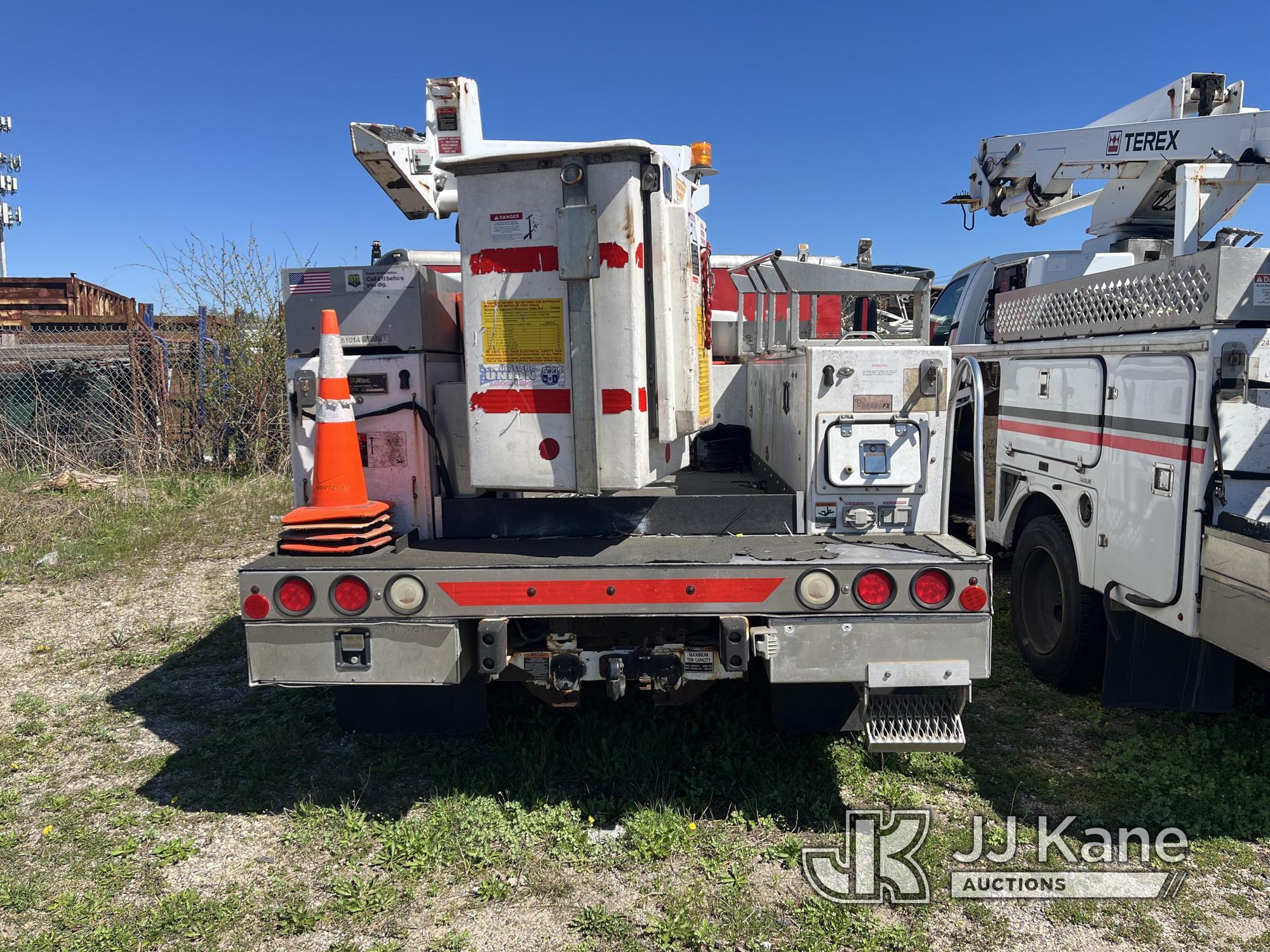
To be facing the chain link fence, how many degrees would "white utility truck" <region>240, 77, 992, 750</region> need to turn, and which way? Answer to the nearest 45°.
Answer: approximately 45° to its left

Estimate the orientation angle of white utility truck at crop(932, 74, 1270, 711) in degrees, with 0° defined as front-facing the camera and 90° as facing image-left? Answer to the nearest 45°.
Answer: approximately 135°

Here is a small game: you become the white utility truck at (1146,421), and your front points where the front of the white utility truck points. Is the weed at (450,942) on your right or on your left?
on your left

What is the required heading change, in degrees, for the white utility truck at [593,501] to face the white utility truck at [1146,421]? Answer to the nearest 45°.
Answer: approximately 90° to its right

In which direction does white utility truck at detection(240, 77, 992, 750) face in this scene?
away from the camera

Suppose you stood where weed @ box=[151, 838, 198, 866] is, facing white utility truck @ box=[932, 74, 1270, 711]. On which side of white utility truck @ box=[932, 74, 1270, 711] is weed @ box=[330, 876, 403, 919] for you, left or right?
right

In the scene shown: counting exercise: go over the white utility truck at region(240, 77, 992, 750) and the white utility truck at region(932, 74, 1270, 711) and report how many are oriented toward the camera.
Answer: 0

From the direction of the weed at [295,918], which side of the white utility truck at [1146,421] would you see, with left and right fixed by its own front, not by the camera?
left

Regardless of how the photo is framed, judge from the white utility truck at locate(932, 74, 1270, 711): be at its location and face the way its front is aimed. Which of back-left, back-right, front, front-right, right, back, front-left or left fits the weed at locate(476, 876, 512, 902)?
left
